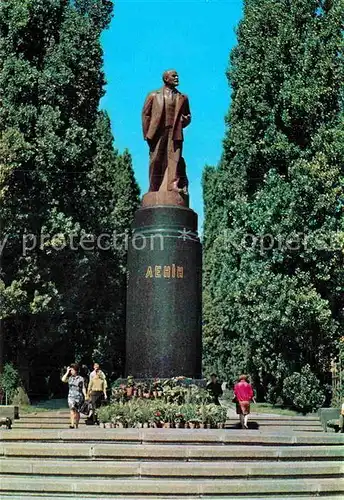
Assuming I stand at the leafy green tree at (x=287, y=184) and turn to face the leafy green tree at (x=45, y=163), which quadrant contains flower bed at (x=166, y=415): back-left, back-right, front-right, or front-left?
front-left

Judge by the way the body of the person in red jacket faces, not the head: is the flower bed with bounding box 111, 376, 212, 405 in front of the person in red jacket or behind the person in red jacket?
in front

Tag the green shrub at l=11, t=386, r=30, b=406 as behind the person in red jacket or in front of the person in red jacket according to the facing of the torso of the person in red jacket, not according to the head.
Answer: in front

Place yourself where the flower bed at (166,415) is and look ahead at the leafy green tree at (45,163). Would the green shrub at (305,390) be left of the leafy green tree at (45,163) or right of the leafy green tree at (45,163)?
right
